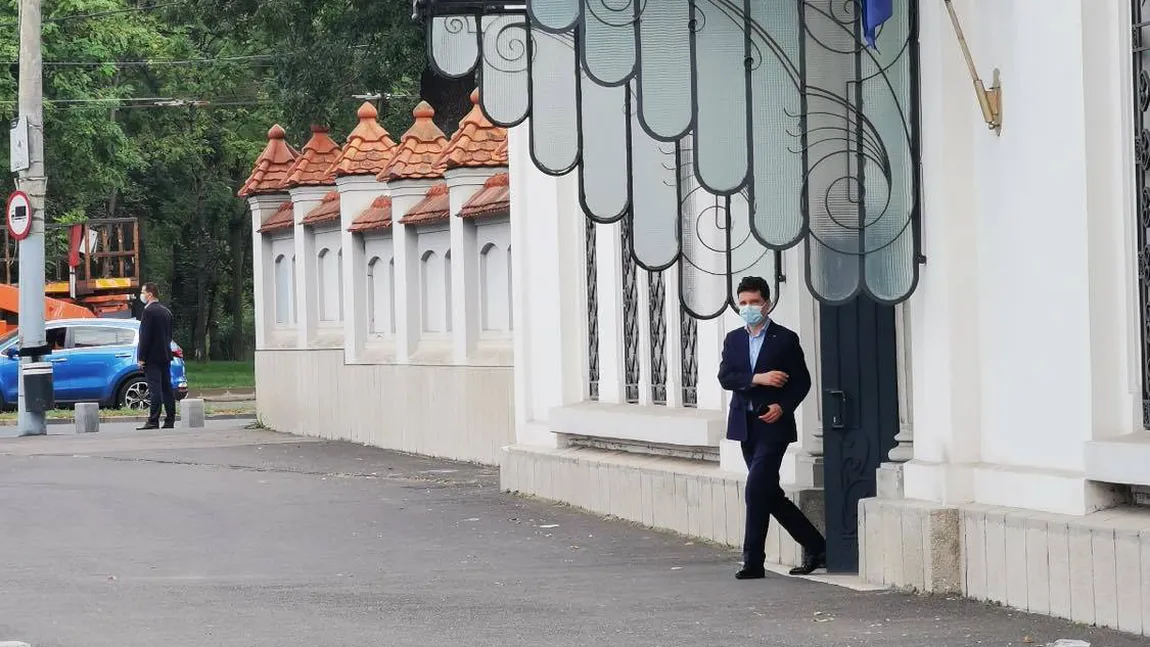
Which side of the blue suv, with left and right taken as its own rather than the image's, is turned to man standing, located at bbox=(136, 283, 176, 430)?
left

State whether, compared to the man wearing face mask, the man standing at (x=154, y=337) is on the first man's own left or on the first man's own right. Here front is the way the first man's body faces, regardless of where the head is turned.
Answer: on the first man's own right

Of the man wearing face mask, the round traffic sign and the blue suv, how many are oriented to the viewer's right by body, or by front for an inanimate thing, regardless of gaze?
0

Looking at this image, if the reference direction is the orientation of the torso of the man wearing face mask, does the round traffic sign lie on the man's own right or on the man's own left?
on the man's own right

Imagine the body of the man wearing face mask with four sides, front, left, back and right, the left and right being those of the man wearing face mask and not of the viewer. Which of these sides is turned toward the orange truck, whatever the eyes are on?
right

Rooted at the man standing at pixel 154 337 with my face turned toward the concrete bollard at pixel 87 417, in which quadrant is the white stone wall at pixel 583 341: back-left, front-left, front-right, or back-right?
back-left

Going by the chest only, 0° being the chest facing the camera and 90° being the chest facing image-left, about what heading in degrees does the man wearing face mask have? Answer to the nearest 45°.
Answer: approximately 45°

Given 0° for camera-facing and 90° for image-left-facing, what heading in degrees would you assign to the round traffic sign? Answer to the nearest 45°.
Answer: approximately 45°

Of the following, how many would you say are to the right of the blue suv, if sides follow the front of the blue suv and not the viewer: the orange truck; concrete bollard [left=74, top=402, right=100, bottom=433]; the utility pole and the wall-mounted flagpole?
1

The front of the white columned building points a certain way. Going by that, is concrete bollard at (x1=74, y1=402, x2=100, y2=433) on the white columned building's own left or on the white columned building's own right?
on the white columned building's own right

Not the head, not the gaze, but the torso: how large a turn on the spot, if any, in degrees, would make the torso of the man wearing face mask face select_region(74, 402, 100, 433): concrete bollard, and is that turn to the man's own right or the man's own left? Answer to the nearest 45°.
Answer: approximately 90° to the man's own right

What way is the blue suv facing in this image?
to the viewer's left

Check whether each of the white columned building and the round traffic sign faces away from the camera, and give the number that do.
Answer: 0
